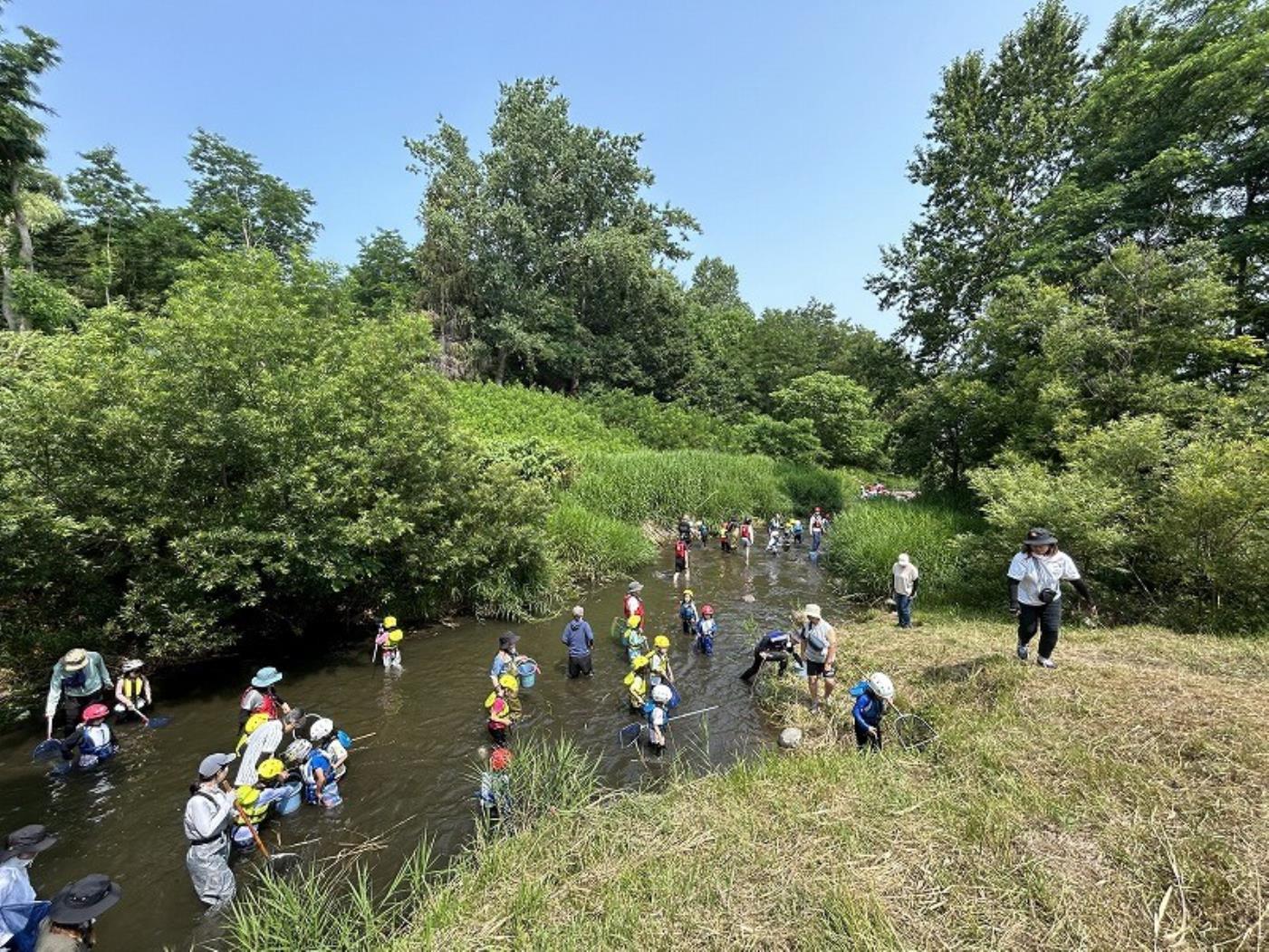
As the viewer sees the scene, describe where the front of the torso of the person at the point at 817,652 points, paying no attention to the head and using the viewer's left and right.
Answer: facing the viewer and to the left of the viewer

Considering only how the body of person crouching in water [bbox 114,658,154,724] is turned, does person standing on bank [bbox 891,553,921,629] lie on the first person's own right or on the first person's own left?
on the first person's own left

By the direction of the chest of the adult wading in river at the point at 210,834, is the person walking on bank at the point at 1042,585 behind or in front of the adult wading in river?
in front

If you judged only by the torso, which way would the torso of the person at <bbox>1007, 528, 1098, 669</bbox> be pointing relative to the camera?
toward the camera

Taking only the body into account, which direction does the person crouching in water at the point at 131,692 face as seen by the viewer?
toward the camera

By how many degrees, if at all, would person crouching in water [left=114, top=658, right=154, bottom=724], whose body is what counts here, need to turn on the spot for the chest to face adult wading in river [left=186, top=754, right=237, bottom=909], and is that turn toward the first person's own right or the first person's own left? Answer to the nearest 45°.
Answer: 0° — they already face them

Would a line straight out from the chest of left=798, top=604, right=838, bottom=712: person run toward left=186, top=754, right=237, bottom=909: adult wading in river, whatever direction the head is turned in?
yes

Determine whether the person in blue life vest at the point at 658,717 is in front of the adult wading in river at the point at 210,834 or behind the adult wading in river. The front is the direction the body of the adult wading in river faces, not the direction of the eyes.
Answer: in front
